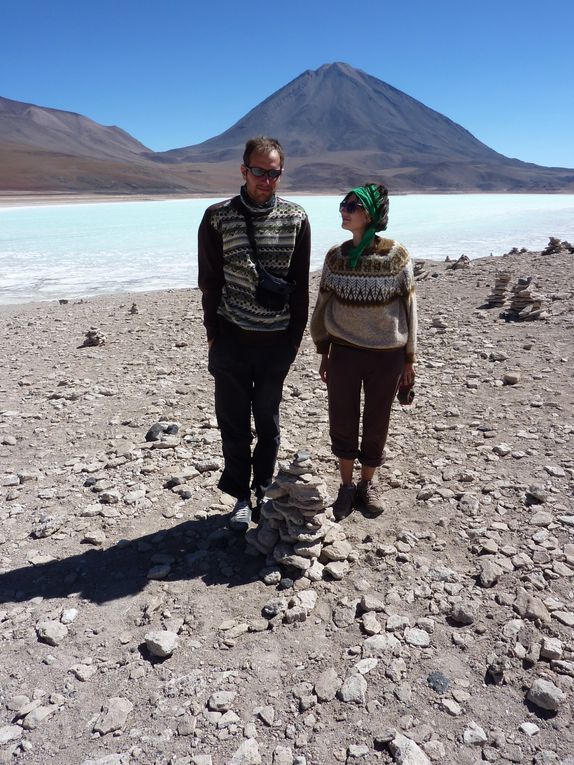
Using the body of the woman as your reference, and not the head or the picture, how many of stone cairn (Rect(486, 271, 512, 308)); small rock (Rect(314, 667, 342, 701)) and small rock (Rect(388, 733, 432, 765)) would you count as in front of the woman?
2

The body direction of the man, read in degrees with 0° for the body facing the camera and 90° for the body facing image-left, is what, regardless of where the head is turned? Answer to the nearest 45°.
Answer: approximately 0°

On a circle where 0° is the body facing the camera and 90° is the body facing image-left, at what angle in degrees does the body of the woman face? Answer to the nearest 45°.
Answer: approximately 0°

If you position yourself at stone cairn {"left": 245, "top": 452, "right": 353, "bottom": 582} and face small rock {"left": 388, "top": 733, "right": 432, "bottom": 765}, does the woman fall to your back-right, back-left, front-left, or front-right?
back-left

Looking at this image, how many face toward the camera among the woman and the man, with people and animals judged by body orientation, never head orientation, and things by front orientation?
2

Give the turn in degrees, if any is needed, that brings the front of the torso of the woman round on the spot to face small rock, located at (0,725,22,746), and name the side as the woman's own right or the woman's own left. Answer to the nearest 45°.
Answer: approximately 45° to the woman's own right

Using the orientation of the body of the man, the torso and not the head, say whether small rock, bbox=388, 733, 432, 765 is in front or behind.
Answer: in front

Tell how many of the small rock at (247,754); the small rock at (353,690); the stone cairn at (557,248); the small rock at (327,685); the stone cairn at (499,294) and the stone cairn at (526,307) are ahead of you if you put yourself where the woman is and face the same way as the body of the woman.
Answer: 3

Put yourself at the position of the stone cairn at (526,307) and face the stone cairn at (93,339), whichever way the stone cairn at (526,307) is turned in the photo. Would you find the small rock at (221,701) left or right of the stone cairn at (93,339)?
left

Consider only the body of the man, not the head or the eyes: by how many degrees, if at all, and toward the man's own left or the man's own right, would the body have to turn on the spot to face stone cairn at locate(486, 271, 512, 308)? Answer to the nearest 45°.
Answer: approximately 135° to the man's own left

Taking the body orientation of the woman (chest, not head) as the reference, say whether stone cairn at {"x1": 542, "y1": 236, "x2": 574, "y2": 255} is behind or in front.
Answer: behind
